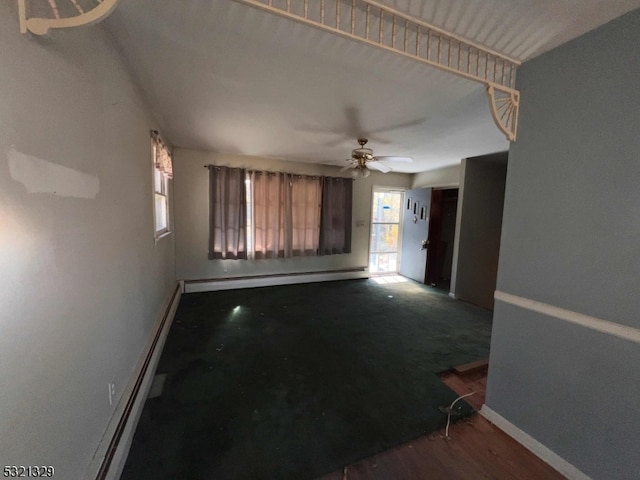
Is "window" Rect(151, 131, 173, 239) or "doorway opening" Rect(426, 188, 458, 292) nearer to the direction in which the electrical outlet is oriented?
the doorway opening

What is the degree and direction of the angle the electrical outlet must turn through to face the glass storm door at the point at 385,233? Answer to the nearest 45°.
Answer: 0° — it already faces it

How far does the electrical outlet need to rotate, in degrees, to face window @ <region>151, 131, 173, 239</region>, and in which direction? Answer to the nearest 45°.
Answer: approximately 90° to its left

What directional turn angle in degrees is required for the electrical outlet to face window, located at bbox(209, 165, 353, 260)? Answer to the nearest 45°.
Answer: approximately 45° to its left

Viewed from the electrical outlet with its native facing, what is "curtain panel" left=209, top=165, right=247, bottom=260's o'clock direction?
The curtain panel is roughly at 10 o'clock from the electrical outlet.

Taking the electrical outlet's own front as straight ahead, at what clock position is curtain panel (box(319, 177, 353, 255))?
The curtain panel is roughly at 11 o'clock from the electrical outlet.

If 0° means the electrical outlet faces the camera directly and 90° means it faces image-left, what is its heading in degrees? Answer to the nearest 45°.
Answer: approximately 270°

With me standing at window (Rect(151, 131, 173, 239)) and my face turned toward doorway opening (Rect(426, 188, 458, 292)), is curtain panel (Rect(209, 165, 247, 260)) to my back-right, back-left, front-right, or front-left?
front-left

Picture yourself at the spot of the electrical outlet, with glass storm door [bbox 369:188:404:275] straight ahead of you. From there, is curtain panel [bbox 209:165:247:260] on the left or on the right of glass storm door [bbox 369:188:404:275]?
left

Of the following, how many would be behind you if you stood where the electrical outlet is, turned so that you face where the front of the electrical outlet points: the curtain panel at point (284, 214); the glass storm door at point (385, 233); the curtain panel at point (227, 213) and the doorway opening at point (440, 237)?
0

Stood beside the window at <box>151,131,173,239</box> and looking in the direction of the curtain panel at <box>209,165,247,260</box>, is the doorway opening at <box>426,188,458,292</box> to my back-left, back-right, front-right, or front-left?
front-right

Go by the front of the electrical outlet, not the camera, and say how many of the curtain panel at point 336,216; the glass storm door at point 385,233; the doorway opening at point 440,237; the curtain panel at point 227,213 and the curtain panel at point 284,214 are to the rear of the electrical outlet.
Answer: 0

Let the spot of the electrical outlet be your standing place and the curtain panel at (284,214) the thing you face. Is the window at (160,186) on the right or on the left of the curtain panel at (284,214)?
left

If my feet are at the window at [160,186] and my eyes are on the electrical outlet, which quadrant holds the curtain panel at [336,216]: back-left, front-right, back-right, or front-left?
back-left

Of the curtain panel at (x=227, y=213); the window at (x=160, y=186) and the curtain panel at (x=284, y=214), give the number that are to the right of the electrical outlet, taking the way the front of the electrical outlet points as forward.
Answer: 0

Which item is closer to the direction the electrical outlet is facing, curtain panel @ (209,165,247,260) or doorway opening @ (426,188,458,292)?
the doorway opening

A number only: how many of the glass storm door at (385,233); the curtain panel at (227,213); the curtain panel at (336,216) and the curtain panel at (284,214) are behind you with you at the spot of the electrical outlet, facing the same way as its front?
0

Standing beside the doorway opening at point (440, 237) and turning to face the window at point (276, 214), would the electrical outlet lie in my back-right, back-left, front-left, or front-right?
front-left
